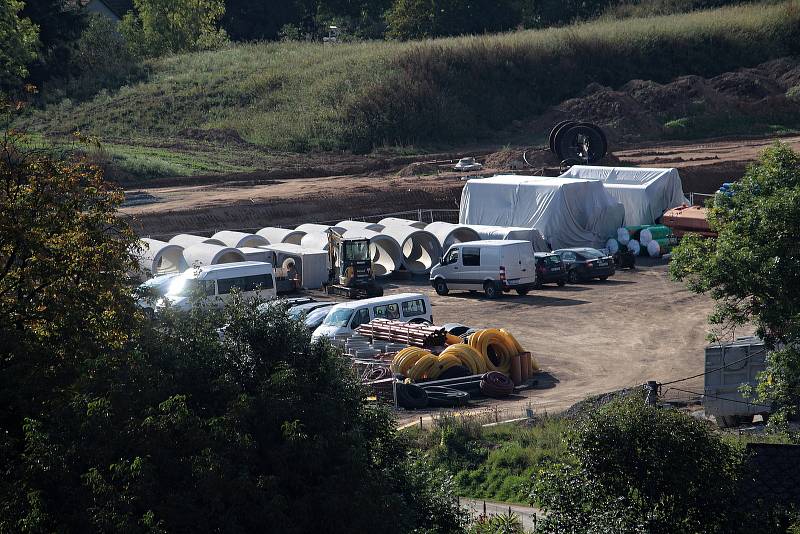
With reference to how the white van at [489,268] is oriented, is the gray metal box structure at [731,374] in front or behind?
behind

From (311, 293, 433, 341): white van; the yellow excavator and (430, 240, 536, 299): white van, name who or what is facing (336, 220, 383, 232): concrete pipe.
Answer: (430, 240, 536, 299): white van

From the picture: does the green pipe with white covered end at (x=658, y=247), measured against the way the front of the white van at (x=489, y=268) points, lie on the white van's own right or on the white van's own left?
on the white van's own right

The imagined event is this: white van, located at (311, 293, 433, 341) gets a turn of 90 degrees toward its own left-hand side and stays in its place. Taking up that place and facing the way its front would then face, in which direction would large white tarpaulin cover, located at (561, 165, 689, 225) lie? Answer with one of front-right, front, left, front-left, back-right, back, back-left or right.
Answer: left

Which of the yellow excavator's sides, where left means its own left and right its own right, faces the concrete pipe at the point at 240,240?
right

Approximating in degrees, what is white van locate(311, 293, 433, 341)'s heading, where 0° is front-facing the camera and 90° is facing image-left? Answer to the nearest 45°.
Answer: approximately 45°

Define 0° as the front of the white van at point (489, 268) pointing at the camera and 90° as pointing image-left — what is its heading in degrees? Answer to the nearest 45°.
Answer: approximately 135°

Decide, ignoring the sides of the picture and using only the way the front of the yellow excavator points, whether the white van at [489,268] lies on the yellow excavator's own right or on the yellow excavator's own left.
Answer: on the yellow excavator's own left

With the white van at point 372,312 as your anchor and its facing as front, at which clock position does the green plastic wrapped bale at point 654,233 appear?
The green plastic wrapped bale is roughly at 6 o'clock from the white van.

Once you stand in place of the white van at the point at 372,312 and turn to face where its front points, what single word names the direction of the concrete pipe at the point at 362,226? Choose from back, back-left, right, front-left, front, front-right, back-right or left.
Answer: back-right

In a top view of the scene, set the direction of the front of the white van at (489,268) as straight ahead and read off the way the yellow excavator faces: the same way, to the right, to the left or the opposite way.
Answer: to the left
